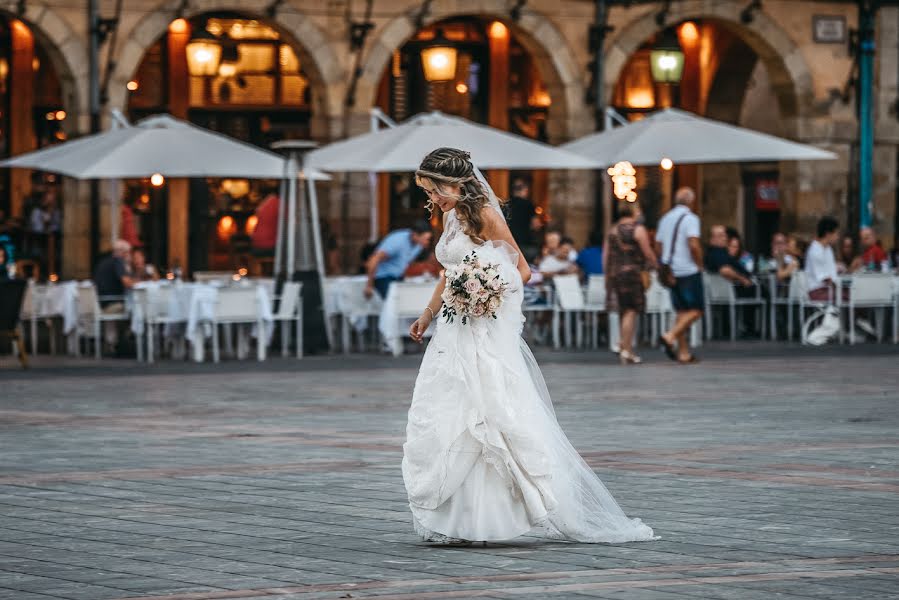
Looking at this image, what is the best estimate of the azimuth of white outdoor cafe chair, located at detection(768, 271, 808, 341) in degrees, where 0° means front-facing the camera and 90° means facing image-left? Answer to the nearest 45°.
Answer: approximately 225°

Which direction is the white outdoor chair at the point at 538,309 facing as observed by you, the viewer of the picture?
facing away from the viewer

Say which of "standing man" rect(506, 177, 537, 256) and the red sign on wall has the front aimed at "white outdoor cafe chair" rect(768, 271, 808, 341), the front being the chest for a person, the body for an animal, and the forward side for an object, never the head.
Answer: the red sign on wall

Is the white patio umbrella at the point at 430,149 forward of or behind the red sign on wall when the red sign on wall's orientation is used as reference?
forward

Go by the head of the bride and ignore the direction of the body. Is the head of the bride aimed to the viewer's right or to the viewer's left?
to the viewer's left

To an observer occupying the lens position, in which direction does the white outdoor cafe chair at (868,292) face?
facing away from the viewer

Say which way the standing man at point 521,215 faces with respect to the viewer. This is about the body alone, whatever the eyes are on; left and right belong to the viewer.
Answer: facing the viewer and to the left of the viewer
